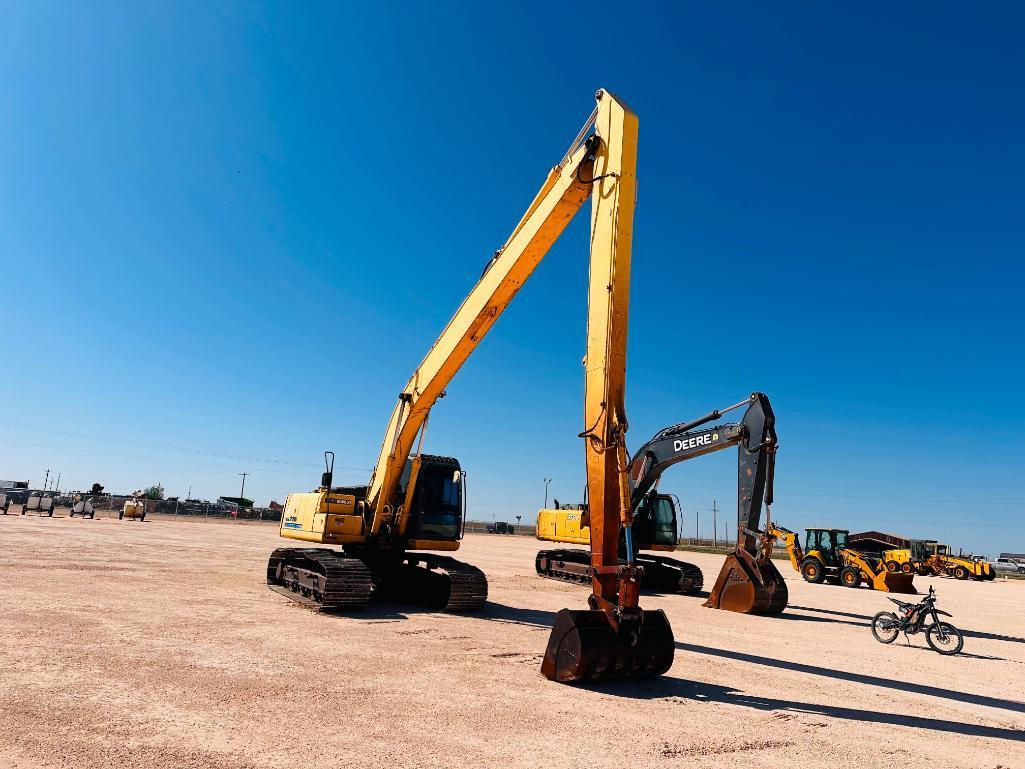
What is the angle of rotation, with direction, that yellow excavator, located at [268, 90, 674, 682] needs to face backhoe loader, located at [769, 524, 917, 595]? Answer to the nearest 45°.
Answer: approximately 90° to its left

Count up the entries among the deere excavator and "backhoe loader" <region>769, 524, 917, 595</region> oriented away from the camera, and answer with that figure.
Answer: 0

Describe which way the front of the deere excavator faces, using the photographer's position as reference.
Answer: facing the viewer and to the right of the viewer

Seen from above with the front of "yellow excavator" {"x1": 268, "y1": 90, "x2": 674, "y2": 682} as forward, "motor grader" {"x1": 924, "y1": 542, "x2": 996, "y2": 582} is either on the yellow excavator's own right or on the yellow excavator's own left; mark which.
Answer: on the yellow excavator's own left

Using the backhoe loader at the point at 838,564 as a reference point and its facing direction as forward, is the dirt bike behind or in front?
in front

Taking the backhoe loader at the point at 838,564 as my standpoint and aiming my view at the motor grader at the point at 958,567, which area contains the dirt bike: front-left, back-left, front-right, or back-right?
back-right
